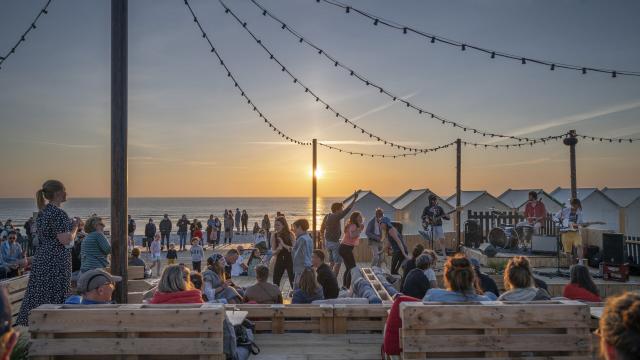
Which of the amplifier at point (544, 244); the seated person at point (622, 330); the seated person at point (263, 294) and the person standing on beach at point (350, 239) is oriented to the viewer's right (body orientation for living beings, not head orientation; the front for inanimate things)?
the person standing on beach

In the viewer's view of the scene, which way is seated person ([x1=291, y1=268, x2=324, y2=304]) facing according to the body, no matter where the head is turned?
away from the camera

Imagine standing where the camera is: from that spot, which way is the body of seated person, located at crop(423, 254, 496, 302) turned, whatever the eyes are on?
away from the camera

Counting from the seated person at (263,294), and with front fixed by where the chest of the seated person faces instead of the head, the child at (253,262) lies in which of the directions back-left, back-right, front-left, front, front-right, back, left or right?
front

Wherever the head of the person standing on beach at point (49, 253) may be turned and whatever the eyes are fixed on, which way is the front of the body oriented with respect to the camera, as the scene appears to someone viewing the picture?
to the viewer's right

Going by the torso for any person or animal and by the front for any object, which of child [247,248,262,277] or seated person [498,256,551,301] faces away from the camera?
the seated person

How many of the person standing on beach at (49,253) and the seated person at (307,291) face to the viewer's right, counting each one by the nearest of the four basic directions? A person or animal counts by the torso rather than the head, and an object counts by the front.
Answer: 1

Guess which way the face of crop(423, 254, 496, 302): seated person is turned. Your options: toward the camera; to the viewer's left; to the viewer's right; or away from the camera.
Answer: away from the camera

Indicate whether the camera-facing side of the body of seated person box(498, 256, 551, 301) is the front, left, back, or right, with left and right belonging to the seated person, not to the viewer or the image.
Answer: back

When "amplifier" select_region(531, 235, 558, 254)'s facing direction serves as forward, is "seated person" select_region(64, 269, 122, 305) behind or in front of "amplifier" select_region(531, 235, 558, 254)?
in front

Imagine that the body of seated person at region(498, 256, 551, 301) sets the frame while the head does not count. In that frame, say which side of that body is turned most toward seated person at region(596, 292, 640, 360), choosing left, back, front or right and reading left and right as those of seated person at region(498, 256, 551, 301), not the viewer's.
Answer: back

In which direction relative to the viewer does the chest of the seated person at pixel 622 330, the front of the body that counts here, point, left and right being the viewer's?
facing away from the viewer and to the left of the viewer

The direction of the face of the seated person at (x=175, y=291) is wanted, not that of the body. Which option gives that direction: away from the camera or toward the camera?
away from the camera

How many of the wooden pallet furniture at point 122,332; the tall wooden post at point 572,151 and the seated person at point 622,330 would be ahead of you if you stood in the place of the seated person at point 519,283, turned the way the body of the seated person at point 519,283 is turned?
1

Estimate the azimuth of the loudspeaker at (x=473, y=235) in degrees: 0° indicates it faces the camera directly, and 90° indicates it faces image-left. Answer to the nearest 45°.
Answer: approximately 45°

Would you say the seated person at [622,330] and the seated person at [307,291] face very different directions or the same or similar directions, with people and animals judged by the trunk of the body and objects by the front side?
same or similar directions
